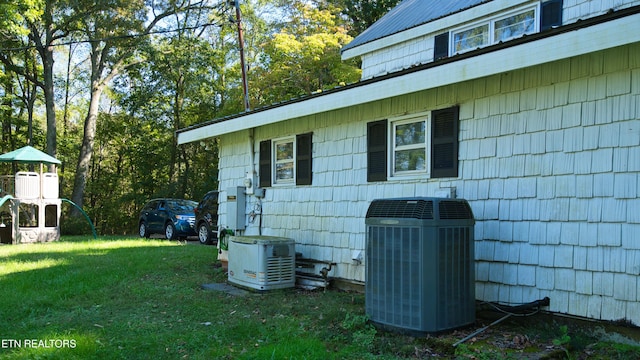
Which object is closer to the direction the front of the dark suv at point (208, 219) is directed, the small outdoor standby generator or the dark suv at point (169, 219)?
the small outdoor standby generator

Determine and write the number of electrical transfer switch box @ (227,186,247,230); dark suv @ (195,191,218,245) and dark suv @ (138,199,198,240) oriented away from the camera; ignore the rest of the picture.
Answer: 0

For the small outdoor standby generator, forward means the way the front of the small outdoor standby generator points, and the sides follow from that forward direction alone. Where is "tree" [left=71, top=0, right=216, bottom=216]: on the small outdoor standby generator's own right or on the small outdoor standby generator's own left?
on the small outdoor standby generator's own right

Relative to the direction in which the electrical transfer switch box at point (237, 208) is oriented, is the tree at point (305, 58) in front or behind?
behind

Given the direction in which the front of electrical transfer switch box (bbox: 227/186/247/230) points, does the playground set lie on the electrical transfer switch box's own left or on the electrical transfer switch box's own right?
on the electrical transfer switch box's own right

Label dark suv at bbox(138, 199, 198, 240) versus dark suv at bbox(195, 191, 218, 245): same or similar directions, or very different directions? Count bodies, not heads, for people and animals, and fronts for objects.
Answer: same or similar directions

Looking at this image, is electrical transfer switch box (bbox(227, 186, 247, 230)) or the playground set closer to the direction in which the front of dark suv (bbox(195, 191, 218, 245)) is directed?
the electrical transfer switch box

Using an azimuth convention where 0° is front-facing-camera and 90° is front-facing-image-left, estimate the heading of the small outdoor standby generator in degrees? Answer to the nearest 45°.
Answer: approximately 45°

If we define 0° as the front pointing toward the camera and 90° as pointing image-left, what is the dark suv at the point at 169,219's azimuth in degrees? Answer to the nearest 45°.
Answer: approximately 315°

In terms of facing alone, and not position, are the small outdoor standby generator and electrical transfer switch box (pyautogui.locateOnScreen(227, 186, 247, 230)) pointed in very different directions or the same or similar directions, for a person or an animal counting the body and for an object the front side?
same or similar directions

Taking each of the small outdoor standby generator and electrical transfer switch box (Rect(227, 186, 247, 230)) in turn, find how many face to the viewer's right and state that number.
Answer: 0
